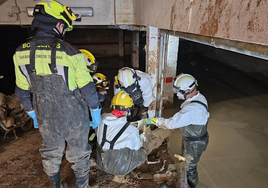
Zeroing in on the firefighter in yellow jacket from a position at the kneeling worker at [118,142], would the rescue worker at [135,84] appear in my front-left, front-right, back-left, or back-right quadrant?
back-right

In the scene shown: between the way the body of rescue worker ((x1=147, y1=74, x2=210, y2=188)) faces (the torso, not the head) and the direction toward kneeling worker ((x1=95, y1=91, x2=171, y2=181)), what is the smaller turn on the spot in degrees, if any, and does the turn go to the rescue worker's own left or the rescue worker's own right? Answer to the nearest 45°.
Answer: approximately 45° to the rescue worker's own left

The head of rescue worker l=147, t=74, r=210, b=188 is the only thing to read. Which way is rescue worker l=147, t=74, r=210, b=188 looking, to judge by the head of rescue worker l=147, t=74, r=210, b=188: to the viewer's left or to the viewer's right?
to the viewer's left

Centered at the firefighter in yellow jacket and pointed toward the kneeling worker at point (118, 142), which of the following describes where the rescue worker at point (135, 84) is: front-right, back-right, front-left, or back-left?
front-left

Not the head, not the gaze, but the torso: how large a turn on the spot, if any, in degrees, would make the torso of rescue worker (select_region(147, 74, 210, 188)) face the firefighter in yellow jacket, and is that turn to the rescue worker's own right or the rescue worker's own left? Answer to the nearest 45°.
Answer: approximately 45° to the rescue worker's own left

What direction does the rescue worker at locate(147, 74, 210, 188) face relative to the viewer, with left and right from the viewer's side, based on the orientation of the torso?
facing to the left of the viewer

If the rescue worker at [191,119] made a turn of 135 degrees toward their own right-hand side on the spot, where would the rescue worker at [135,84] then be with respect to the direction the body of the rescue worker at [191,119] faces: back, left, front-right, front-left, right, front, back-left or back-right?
left
